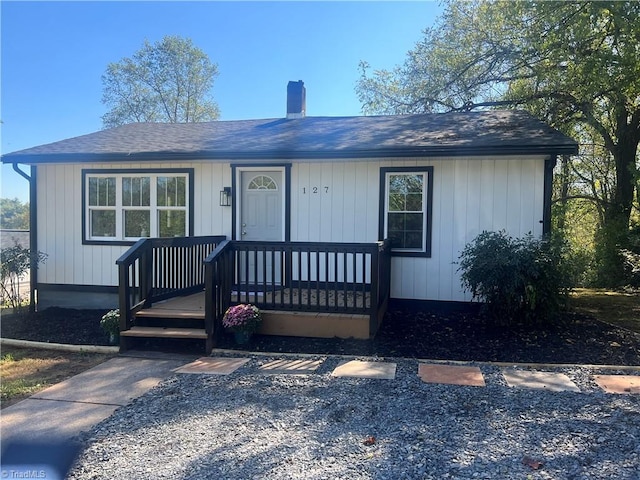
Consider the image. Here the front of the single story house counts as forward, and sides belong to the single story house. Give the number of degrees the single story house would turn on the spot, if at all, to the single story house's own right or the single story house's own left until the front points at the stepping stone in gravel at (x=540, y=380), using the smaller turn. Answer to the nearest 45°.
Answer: approximately 45° to the single story house's own left

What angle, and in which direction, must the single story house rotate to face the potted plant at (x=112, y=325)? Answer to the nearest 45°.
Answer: approximately 45° to its right

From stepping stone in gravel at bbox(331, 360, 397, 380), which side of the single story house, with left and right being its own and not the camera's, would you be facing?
front

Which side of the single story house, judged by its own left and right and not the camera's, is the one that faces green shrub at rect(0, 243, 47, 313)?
right

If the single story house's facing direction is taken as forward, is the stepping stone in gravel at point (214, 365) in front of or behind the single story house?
in front

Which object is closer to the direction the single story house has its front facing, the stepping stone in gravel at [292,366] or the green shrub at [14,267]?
the stepping stone in gravel

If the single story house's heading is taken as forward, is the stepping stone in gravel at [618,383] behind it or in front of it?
in front

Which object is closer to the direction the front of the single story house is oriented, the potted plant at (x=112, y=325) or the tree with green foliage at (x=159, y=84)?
the potted plant

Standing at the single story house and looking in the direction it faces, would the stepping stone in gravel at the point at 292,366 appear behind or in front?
in front

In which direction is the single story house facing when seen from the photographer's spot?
facing the viewer

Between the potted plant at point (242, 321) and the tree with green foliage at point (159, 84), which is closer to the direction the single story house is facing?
the potted plant

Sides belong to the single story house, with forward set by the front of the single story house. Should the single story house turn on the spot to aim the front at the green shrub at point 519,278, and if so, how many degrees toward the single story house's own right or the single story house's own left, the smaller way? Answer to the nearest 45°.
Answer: approximately 45° to the single story house's own left
